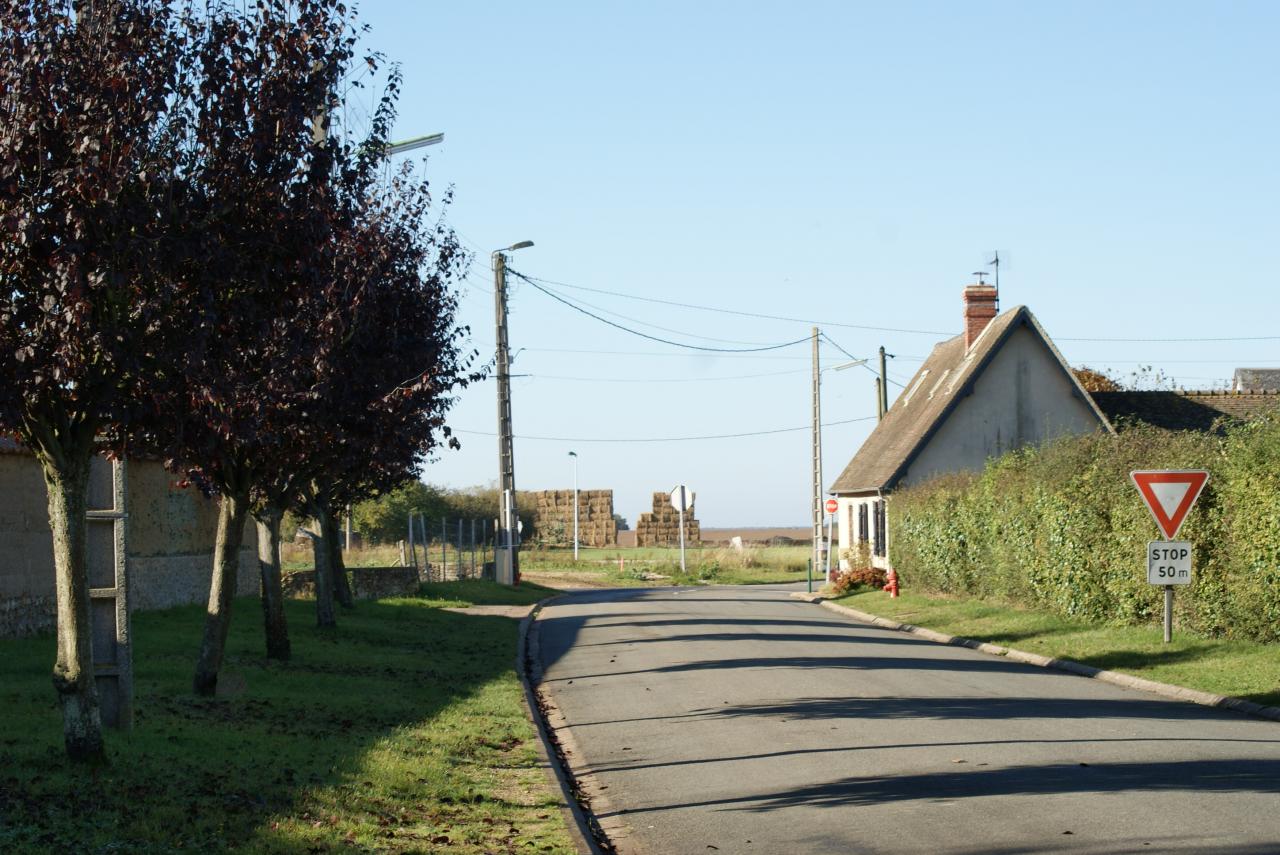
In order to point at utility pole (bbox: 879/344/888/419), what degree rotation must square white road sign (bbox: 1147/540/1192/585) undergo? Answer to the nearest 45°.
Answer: approximately 180°

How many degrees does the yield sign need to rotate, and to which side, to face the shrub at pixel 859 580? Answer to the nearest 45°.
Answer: approximately 180°

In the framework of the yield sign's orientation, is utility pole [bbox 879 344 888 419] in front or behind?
behind

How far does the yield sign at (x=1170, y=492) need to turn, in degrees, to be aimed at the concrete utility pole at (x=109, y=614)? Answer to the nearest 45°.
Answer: approximately 45° to its right

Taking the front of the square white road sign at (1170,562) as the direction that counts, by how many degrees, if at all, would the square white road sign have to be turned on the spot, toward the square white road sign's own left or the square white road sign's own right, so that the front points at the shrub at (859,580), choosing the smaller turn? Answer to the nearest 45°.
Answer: approximately 180°

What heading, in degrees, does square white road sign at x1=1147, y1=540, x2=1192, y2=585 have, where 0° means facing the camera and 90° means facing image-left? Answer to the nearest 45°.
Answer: approximately 0°

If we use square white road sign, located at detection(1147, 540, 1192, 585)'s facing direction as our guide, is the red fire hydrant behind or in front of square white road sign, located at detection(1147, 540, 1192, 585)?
behind

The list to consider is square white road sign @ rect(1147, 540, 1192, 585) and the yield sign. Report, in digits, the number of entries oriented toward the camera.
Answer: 2

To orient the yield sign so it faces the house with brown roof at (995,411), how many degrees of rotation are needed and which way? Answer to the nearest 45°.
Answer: approximately 180°

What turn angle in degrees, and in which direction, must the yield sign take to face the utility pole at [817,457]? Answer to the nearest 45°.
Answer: approximately 180°

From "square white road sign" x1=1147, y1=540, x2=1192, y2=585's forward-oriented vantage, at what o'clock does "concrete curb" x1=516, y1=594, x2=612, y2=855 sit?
The concrete curb is roughly at 1 o'clock from the square white road sign.
